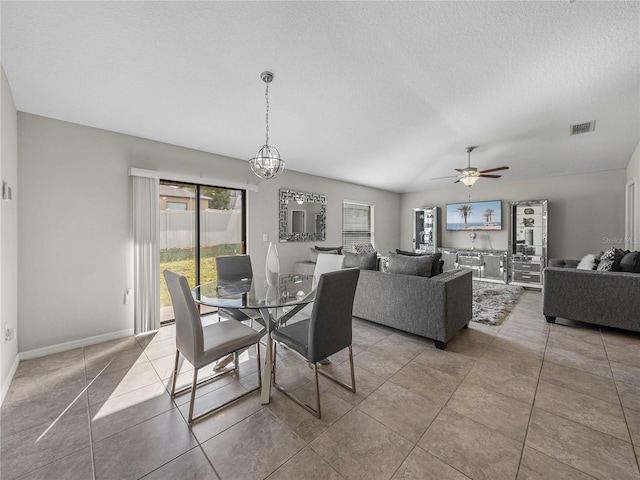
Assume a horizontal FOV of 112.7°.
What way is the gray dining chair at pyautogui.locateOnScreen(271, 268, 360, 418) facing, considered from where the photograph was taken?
facing away from the viewer and to the left of the viewer

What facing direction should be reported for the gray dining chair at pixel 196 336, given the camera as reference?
facing away from the viewer and to the right of the viewer

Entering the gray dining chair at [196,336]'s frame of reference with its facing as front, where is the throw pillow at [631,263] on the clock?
The throw pillow is roughly at 2 o'clock from the gray dining chair.

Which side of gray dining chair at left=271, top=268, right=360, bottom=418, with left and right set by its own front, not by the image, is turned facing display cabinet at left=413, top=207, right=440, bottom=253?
right

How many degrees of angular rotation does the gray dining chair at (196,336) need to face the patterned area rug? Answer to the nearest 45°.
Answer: approximately 45° to its right

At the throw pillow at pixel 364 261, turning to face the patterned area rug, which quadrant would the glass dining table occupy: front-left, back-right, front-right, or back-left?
back-right

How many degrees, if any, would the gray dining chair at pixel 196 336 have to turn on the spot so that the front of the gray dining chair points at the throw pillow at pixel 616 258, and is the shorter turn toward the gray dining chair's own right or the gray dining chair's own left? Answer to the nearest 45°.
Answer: approximately 45° to the gray dining chair's own right

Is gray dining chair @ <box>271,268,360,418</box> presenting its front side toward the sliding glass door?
yes

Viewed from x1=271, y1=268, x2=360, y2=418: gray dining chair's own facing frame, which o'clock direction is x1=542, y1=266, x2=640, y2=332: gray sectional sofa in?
The gray sectional sofa is roughly at 4 o'clock from the gray dining chair.

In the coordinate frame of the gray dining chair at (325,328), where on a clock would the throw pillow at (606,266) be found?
The throw pillow is roughly at 4 o'clock from the gray dining chair.

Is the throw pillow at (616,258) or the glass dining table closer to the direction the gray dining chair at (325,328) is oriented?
the glass dining table

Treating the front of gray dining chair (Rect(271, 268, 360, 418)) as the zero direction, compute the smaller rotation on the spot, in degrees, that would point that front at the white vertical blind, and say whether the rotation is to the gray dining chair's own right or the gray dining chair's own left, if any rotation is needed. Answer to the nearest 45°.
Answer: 0° — it already faces it
